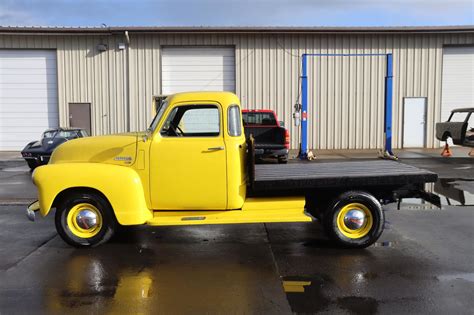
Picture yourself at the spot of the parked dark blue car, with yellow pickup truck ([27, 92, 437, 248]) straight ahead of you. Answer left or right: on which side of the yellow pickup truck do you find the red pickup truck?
left

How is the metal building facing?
toward the camera

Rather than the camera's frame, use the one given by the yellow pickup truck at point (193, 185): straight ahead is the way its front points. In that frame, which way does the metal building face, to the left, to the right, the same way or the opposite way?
to the left

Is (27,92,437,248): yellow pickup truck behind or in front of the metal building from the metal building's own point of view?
in front

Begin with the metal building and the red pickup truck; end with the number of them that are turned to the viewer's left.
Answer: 0

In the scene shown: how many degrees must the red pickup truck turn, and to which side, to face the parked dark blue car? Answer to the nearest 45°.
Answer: approximately 90° to its left

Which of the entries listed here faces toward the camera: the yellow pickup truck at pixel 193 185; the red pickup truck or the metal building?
the metal building

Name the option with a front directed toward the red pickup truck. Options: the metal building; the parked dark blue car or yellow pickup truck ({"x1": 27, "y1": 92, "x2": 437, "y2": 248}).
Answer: the metal building

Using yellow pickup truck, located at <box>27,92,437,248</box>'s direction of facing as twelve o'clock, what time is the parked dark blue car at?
The parked dark blue car is roughly at 2 o'clock from the yellow pickup truck.

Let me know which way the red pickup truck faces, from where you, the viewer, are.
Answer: facing away from the viewer

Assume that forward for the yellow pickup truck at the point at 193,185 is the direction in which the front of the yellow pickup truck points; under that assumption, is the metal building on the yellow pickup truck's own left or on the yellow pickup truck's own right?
on the yellow pickup truck's own right

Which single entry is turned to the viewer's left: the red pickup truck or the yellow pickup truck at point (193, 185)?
the yellow pickup truck

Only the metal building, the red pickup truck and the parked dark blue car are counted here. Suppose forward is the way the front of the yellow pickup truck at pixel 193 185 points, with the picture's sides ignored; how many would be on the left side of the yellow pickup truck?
0

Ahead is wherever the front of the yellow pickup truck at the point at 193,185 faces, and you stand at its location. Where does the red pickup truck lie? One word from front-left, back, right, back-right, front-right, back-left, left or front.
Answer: right

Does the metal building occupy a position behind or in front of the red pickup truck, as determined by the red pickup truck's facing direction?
in front

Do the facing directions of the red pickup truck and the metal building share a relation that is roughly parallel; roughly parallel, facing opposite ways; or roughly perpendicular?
roughly parallel, facing opposite ways

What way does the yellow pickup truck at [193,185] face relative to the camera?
to the viewer's left
